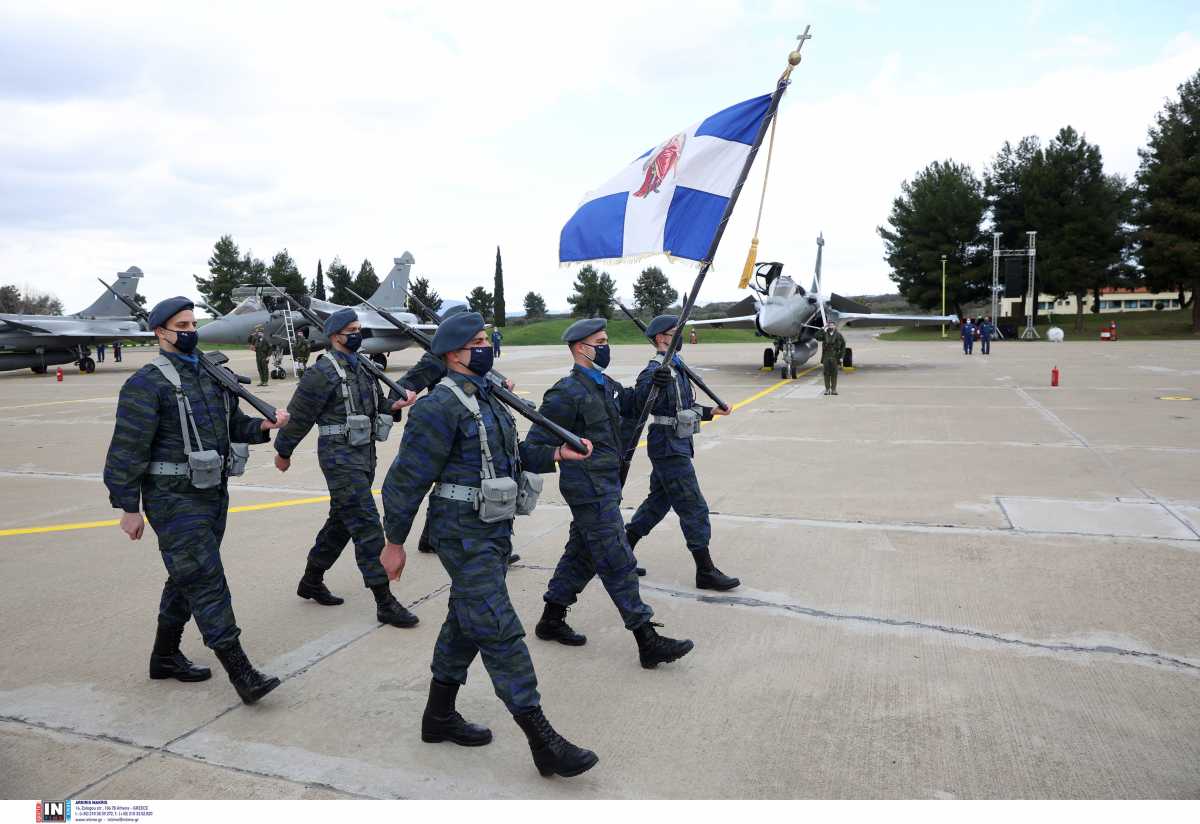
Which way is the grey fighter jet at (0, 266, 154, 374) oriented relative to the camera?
to the viewer's left

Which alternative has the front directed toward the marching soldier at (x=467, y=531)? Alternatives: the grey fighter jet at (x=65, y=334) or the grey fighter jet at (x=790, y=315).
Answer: the grey fighter jet at (x=790, y=315)

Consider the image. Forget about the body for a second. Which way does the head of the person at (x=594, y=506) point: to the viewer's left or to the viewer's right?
to the viewer's right

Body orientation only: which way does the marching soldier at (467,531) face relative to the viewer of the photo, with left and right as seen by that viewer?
facing the viewer and to the right of the viewer

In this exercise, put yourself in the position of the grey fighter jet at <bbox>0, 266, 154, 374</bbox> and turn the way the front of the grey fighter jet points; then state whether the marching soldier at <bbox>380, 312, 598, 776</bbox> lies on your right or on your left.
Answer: on your left

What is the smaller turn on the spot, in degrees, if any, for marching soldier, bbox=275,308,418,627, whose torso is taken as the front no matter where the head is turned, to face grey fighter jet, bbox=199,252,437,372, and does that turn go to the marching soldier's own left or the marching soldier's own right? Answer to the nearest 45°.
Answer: approximately 135° to the marching soldier's own left

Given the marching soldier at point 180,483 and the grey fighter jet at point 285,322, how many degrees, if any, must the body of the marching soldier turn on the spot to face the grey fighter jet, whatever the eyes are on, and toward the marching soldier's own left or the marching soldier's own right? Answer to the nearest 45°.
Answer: approximately 135° to the marching soldier's own left

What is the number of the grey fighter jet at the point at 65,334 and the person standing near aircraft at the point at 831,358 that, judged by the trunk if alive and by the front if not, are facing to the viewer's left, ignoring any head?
1

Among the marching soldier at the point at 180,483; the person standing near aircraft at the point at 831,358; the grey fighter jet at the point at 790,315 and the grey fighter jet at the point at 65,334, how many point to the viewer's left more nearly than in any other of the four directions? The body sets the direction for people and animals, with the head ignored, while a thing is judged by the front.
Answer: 1

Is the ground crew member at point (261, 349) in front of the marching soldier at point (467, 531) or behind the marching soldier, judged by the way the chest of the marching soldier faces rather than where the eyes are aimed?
behind

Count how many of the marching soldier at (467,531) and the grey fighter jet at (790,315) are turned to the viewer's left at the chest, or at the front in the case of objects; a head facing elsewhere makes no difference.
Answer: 0

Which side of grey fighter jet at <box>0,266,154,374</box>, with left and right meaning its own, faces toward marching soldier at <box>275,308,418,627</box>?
left
